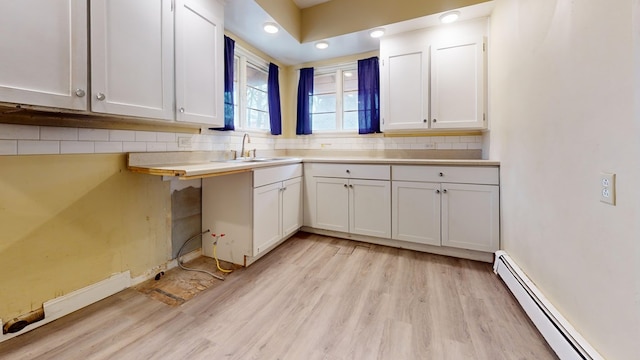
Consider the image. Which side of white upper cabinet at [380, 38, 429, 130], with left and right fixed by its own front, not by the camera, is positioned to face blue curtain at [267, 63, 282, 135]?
right

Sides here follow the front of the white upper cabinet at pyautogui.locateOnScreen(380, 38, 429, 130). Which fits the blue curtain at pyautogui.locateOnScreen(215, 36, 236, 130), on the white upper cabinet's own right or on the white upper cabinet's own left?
on the white upper cabinet's own right

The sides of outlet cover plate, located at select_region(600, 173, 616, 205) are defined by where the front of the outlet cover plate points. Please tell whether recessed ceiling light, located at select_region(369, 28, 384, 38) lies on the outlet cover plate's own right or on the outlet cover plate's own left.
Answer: on the outlet cover plate's own right

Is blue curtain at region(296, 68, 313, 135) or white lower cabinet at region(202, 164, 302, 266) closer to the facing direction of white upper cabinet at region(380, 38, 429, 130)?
the white lower cabinet

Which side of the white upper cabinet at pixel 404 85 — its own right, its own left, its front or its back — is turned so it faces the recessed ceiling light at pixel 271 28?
right

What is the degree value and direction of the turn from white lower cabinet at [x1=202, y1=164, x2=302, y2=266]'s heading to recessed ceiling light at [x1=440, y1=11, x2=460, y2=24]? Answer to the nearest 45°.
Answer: approximately 45° to its left

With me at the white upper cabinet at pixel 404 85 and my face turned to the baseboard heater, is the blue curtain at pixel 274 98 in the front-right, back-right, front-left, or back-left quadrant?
back-right

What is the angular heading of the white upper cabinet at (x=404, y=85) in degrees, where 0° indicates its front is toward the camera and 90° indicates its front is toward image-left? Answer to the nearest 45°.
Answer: approximately 0°

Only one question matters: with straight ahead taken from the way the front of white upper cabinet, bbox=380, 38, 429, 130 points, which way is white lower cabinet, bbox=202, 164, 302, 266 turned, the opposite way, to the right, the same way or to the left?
to the left
